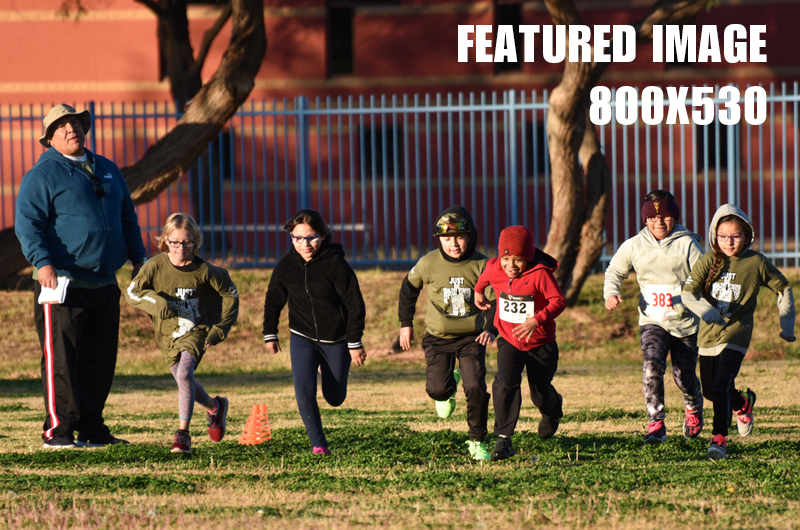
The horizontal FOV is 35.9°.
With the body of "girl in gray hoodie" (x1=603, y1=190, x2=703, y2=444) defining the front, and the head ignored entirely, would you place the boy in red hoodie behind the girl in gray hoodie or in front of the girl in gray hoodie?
in front

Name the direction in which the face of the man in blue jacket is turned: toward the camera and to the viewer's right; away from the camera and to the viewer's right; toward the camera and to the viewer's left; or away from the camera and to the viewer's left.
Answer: toward the camera and to the viewer's right

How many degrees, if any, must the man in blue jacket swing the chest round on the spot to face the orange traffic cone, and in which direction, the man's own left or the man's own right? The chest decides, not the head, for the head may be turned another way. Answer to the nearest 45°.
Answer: approximately 45° to the man's own left

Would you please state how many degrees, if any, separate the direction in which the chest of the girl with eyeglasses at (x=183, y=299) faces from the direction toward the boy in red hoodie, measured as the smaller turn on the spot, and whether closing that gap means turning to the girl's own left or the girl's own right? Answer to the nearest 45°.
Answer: approximately 45° to the girl's own left

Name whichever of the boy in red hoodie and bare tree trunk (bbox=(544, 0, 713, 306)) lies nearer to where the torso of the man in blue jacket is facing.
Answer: the boy in red hoodie

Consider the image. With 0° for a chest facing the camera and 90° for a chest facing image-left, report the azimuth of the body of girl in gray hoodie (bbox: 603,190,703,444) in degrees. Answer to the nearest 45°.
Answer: approximately 0°

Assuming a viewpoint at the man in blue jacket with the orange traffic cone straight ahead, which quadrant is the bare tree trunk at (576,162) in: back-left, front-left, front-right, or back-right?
front-left

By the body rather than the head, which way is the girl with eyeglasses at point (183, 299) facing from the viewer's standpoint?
toward the camera

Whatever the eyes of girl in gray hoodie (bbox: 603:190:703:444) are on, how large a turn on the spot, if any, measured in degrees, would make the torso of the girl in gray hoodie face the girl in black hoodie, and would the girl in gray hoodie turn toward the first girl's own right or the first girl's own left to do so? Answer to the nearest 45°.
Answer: approximately 45° to the first girl's own right

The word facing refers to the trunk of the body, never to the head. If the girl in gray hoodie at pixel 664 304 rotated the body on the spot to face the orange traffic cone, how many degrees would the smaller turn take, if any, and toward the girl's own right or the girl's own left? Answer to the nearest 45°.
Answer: approximately 90° to the girl's own right

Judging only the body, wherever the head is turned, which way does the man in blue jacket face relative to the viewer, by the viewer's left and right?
facing the viewer and to the right of the viewer

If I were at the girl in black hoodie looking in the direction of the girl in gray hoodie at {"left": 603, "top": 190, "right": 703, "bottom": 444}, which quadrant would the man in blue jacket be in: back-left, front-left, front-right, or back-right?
back-left

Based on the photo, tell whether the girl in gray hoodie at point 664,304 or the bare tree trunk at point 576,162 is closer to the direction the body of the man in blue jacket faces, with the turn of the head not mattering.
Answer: the girl in gray hoodie

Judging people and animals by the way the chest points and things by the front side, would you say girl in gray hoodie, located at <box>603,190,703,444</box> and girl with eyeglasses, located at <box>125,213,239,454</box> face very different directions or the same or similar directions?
same or similar directions

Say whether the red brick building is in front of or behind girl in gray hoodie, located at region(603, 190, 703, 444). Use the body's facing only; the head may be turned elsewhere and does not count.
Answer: behind

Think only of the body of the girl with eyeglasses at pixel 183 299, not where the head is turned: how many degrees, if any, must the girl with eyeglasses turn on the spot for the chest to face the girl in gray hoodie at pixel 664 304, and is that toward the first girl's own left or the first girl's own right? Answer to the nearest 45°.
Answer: approximately 90° to the first girl's own left

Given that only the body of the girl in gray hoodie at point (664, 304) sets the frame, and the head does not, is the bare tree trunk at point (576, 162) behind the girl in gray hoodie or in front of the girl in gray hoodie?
behind

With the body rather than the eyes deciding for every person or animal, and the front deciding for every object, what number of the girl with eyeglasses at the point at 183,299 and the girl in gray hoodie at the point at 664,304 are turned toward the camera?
2
